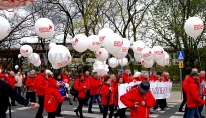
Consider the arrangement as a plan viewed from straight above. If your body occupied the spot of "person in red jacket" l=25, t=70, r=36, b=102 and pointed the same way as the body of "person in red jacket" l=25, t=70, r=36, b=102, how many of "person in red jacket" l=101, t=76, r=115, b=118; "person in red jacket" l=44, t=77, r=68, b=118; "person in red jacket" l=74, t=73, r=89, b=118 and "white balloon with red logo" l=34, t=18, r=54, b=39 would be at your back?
0

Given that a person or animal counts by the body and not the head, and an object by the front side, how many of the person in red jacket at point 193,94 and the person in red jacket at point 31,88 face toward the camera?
1

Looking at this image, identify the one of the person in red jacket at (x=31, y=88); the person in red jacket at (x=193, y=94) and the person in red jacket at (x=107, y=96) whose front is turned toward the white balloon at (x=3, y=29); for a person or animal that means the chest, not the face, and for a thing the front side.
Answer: the person in red jacket at (x=31, y=88)

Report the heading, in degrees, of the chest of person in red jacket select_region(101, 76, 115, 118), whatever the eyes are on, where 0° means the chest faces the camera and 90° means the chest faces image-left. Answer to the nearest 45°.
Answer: approximately 315°

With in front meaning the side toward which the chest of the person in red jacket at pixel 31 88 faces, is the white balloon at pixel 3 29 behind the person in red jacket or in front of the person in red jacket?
in front

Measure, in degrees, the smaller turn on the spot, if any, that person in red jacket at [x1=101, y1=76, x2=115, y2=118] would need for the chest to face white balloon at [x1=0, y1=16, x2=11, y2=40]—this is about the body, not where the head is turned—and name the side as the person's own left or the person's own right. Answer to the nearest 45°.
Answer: approximately 90° to the person's own right

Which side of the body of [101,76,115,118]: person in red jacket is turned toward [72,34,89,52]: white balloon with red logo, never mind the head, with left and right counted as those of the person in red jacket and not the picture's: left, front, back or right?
back

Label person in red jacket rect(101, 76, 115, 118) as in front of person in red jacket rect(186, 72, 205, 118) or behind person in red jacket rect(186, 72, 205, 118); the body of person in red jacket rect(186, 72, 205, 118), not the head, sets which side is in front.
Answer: behind

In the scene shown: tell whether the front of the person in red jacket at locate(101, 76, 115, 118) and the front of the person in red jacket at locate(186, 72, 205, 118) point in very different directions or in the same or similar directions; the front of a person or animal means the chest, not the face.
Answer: same or similar directions

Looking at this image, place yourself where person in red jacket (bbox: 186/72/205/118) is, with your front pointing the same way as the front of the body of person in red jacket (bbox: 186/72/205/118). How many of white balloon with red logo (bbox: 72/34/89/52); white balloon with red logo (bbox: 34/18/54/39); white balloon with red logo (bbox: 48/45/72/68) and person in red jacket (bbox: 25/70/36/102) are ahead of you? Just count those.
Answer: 0

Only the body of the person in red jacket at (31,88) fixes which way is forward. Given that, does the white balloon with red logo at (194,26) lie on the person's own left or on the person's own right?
on the person's own left

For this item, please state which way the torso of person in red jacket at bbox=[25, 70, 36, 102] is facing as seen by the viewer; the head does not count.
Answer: toward the camera
